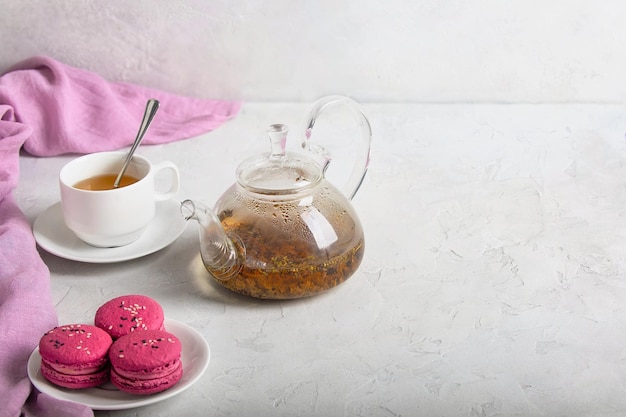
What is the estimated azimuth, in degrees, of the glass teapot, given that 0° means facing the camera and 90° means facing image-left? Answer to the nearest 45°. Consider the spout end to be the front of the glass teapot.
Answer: approximately 45°
